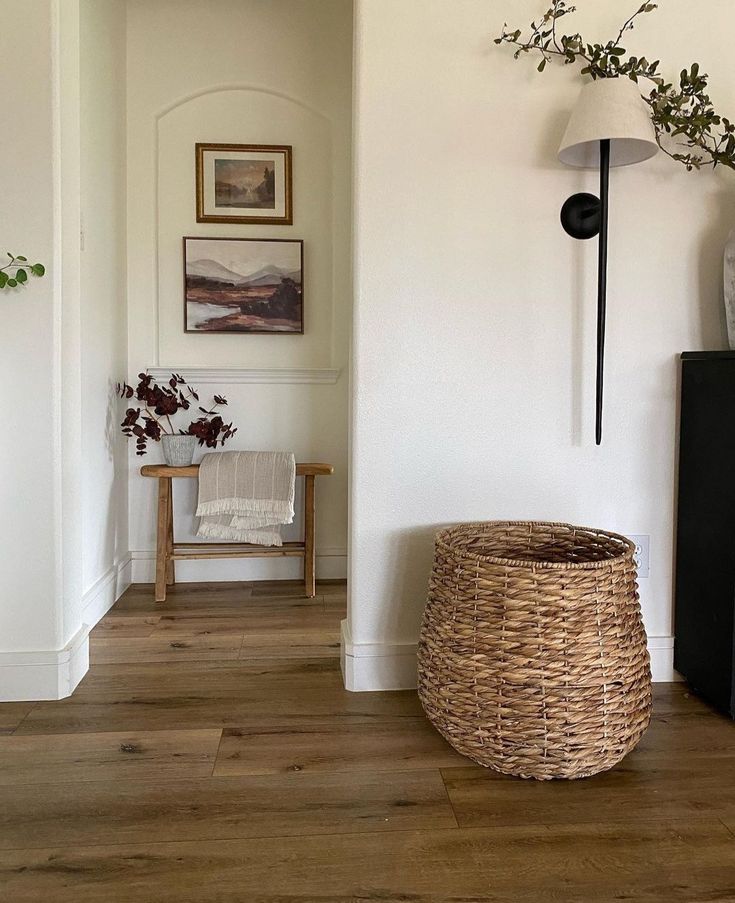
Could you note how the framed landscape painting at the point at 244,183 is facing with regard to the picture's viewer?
facing the viewer

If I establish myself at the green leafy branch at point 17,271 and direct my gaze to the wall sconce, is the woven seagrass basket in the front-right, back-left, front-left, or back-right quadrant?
front-right

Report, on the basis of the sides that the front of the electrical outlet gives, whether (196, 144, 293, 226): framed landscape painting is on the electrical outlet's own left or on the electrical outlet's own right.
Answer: on the electrical outlet's own right

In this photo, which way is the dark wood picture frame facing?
toward the camera

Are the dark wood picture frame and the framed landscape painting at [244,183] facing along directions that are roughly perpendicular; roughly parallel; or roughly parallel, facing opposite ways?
roughly parallel

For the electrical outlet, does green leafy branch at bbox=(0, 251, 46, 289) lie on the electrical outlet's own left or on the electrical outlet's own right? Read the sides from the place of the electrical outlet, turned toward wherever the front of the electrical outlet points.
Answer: on the electrical outlet's own right

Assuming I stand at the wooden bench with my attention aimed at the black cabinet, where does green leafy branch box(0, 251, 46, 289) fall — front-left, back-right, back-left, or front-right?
front-right

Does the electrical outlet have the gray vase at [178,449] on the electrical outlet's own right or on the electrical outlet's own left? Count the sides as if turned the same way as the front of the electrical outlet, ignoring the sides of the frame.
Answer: on the electrical outlet's own right

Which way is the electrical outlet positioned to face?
toward the camera

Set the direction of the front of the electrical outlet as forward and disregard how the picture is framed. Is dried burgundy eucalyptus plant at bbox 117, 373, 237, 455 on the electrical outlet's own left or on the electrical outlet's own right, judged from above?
on the electrical outlet's own right
